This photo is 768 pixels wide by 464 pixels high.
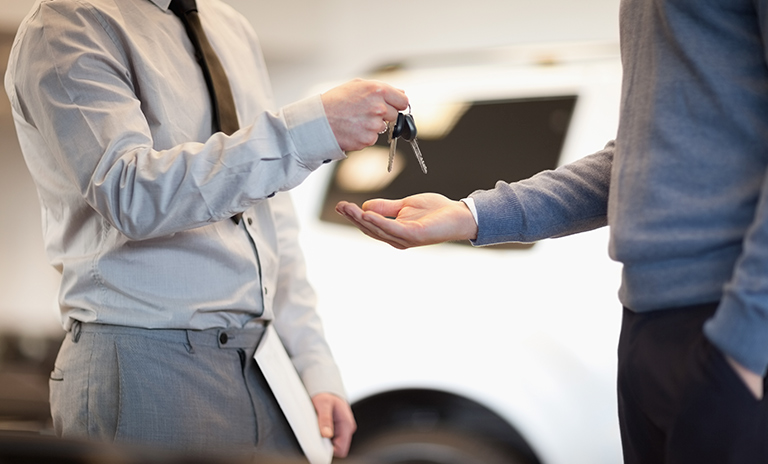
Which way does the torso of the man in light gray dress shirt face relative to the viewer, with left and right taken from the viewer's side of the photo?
facing the viewer and to the right of the viewer

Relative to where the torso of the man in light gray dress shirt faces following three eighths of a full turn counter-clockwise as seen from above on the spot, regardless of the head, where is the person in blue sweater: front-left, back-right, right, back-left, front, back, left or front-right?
back-right

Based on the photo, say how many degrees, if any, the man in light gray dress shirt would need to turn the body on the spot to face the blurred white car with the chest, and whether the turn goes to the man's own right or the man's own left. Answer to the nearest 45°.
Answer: approximately 90° to the man's own left
